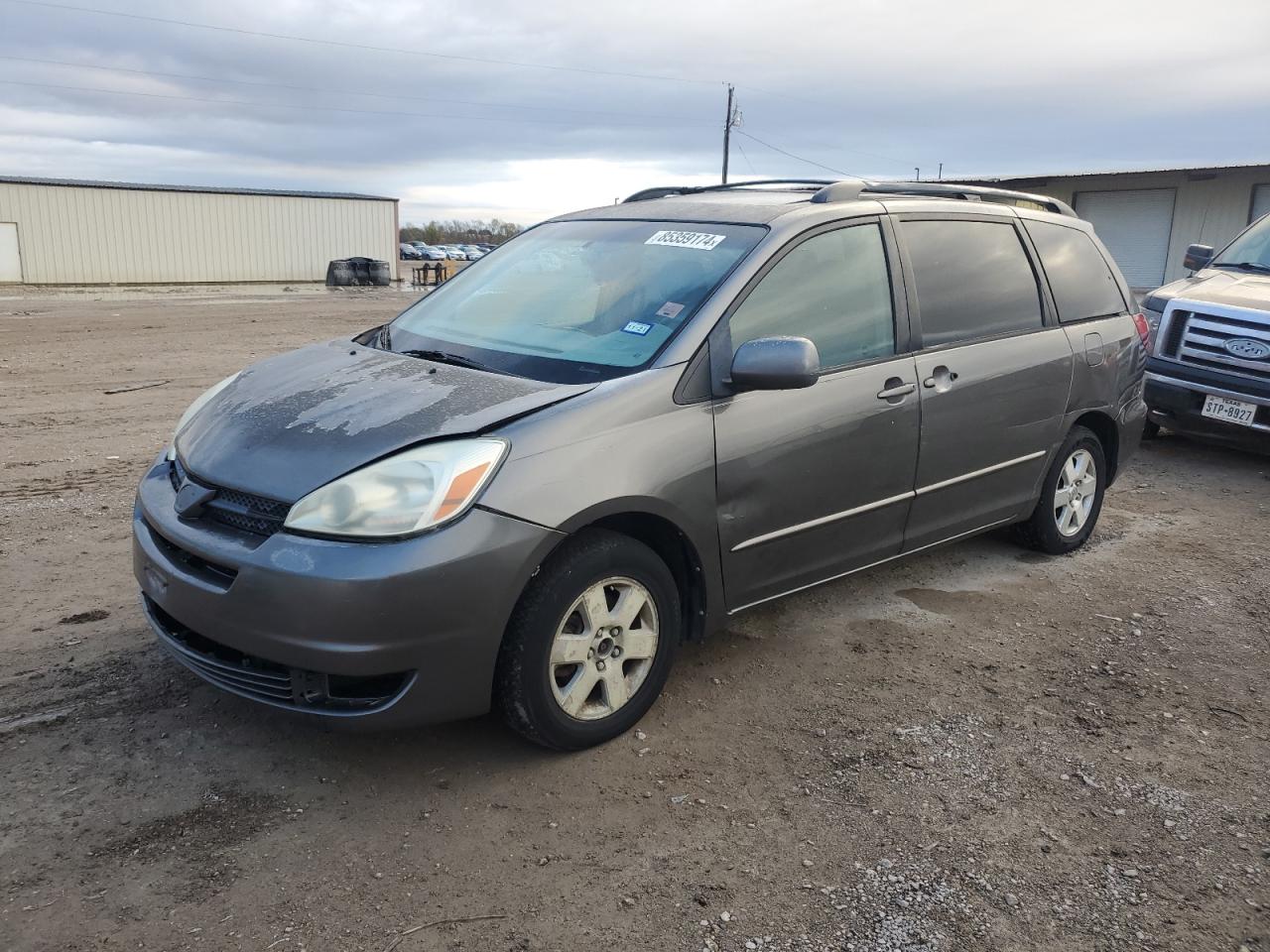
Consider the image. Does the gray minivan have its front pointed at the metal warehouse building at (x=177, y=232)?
no

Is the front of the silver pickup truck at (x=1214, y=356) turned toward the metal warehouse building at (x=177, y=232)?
no

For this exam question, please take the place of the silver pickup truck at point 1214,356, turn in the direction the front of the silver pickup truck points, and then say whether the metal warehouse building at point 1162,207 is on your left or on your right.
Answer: on your right

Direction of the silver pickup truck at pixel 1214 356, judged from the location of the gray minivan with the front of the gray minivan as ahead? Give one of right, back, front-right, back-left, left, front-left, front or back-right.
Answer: back

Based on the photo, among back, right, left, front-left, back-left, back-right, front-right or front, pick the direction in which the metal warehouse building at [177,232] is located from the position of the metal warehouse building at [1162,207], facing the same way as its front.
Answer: front-right

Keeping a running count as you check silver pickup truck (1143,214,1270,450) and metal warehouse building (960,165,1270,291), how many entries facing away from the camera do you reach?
0

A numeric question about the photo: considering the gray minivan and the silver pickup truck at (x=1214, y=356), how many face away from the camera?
0

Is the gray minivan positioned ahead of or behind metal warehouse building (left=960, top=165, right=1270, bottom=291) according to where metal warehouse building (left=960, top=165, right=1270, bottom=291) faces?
ahead

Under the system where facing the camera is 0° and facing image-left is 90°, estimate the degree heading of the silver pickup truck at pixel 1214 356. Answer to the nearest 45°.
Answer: approximately 45°

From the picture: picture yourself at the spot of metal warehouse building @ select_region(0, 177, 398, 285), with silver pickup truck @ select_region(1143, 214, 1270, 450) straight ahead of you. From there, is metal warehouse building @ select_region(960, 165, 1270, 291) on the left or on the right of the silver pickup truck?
left

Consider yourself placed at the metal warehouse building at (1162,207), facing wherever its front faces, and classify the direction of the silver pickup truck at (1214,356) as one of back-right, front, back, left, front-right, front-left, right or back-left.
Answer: front-left

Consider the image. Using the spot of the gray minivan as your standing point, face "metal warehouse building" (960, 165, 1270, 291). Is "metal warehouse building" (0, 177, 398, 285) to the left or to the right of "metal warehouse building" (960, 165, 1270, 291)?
left

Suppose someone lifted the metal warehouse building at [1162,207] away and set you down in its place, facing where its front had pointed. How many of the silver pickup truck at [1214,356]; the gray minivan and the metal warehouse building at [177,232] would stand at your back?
0

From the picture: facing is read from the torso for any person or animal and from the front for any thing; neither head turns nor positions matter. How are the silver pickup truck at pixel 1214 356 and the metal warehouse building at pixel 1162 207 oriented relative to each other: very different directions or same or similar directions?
same or similar directions

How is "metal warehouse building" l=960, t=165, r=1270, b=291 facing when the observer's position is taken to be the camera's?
facing the viewer and to the left of the viewer

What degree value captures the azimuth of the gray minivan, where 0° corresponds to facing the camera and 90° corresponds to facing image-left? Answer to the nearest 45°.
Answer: approximately 45°

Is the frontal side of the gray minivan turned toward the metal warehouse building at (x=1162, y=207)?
no

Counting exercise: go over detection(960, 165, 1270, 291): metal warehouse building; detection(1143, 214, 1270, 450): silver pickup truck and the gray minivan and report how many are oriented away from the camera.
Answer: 0
